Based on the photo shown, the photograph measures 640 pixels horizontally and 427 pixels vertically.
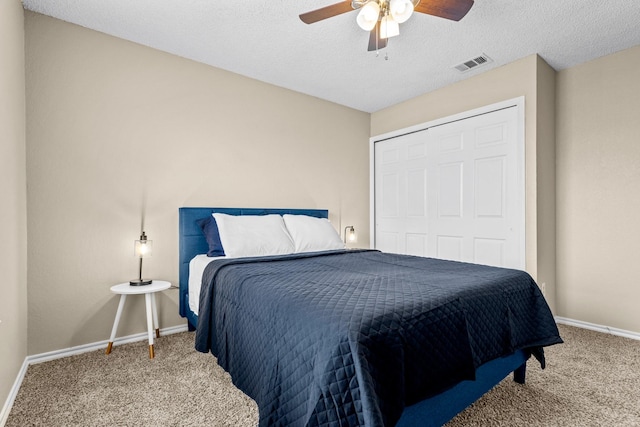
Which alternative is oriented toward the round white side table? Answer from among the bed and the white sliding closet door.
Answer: the white sliding closet door

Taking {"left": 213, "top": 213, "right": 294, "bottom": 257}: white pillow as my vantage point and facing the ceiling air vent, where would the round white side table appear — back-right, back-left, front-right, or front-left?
back-right

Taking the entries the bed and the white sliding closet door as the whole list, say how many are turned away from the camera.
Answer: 0

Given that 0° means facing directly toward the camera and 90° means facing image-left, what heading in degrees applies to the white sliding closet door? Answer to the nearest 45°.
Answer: approximately 45°

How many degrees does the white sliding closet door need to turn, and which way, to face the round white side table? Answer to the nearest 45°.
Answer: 0° — it already faces it

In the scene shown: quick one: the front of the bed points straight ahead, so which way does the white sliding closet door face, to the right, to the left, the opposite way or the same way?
to the right

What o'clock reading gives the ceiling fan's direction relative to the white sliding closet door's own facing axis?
The ceiling fan is roughly at 11 o'clock from the white sliding closet door.

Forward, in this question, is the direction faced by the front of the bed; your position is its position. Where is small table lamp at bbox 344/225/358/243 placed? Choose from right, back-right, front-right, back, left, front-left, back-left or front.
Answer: back-left
